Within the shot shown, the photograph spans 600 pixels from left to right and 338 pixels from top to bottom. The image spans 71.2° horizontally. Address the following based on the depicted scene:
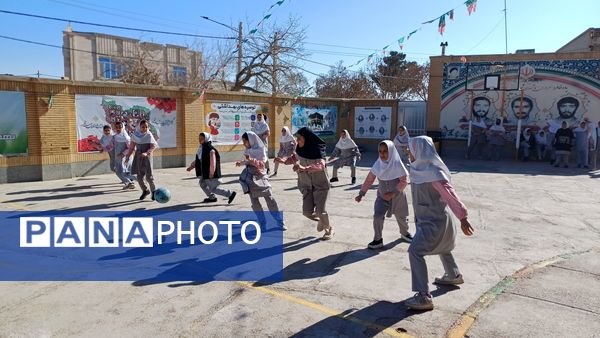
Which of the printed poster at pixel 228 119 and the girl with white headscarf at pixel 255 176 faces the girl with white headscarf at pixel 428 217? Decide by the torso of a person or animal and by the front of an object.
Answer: the printed poster

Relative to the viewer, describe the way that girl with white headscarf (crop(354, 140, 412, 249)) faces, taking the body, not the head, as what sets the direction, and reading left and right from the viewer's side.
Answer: facing the viewer and to the left of the viewer

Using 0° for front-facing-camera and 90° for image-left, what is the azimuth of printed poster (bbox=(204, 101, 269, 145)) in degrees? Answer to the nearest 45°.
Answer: approximately 0°

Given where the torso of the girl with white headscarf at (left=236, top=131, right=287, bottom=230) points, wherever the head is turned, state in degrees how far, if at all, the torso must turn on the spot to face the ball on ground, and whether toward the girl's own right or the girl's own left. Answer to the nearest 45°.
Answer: approximately 45° to the girl's own right

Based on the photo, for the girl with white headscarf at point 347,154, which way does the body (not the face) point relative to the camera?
toward the camera

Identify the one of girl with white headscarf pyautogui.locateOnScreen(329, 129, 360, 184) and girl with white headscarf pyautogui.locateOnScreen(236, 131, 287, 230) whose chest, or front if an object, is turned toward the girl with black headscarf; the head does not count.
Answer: girl with white headscarf pyautogui.locateOnScreen(329, 129, 360, 184)

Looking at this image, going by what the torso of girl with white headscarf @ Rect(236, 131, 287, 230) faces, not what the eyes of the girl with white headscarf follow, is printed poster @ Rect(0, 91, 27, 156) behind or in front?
in front

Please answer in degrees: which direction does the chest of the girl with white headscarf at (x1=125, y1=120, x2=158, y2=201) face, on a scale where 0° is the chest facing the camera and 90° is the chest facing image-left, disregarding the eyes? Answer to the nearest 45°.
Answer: approximately 0°

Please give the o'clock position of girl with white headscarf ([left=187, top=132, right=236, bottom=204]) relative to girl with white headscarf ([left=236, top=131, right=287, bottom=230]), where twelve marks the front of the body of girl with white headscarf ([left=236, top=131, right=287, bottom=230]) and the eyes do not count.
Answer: girl with white headscarf ([left=187, top=132, right=236, bottom=204]) is roughly at 2 o'clock from girl with white headscarf ([left=236, top=131, right=287, bottom=230]).

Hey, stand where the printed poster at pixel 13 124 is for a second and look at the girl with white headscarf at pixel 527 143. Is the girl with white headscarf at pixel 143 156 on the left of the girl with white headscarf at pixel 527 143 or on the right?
right

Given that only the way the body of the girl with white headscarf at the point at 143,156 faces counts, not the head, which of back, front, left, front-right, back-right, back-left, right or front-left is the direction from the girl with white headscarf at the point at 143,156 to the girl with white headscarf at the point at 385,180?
front-left

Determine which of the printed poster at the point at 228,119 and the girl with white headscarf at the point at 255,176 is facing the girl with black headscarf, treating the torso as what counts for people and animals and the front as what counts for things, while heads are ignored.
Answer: the printed poster

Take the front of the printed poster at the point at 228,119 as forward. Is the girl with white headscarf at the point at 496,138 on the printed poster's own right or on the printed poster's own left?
on the printed poster's own left
